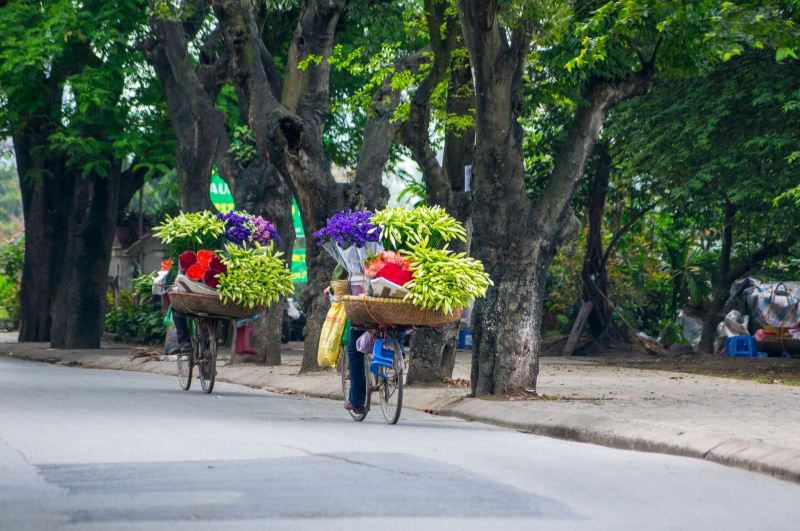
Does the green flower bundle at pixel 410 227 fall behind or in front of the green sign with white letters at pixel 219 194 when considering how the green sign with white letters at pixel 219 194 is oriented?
in front

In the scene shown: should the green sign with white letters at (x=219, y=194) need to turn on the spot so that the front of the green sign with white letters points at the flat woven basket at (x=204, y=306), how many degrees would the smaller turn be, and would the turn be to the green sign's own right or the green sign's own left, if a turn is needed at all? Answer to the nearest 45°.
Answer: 0° — it already faces it

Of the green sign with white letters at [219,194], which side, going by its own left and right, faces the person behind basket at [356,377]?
front

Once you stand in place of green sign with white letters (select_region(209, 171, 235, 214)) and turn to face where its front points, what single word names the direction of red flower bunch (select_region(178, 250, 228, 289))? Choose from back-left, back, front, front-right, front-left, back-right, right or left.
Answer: front

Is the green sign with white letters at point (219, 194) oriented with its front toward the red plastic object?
yes

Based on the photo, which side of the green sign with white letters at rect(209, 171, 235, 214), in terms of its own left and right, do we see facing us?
front

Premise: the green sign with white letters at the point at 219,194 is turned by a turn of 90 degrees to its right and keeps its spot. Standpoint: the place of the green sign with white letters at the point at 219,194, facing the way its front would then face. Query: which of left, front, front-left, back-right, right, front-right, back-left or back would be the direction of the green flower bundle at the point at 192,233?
left

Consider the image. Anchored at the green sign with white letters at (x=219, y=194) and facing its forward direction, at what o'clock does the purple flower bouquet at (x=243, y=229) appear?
The purple flower bouquet is roughly at 12 o'clock from the green sign with white letters.

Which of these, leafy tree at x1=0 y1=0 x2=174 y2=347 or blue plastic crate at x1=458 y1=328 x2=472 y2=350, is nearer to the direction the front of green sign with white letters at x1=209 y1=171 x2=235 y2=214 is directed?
the leafy tree

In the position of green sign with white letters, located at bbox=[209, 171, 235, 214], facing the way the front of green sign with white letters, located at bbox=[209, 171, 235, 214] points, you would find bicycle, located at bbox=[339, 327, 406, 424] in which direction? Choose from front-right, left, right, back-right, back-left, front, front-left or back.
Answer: front

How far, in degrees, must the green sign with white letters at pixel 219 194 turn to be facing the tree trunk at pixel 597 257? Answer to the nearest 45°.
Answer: approximately 45° to its left

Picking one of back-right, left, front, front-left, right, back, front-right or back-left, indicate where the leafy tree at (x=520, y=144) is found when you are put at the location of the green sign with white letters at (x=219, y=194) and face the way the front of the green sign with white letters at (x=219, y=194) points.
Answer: front

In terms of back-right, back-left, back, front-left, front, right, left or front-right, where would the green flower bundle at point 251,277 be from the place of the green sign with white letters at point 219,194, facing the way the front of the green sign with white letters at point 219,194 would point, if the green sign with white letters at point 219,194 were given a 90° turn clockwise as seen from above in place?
left

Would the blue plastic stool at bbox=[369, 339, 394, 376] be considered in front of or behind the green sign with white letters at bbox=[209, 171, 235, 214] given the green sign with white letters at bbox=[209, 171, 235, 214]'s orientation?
in front

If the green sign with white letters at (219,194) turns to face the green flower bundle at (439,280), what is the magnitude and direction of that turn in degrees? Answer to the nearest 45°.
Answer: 0° — it already faces it

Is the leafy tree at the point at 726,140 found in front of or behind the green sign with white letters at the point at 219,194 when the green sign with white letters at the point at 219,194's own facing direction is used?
in front
